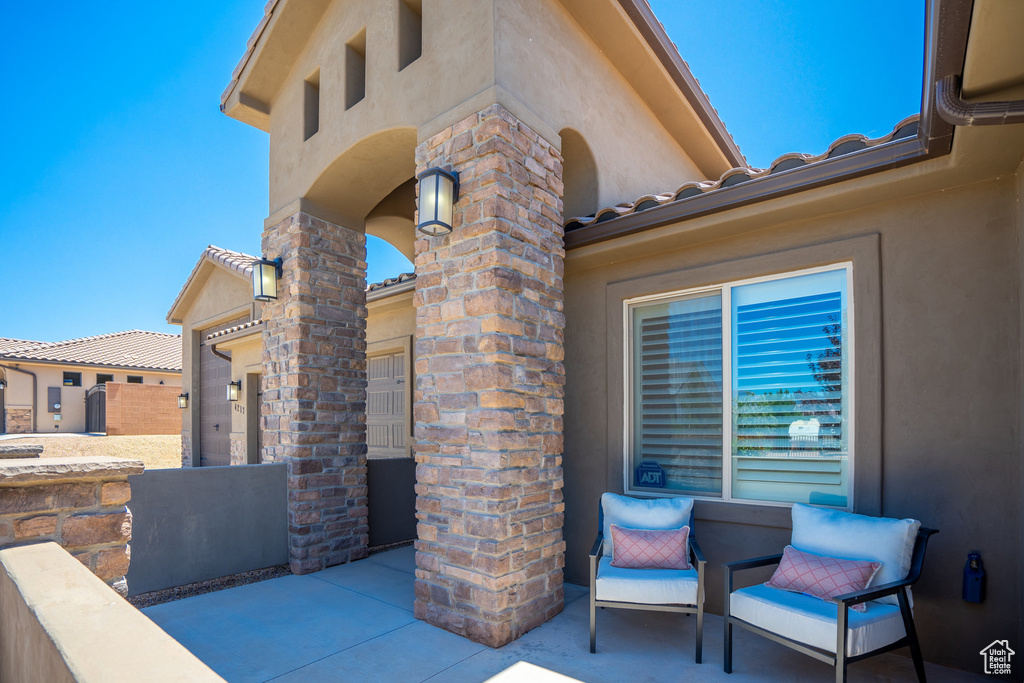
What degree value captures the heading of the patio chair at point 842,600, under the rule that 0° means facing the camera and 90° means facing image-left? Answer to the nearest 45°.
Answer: approximately 45°

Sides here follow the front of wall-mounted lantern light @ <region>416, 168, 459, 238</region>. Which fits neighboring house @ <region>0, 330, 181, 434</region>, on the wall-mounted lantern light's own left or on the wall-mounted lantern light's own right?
on the wall-mounted lantern light's own right

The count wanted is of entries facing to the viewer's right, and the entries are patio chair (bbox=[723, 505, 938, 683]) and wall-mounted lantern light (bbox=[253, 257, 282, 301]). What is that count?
0

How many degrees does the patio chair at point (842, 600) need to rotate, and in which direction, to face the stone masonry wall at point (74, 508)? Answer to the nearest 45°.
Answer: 0° — it already faces it

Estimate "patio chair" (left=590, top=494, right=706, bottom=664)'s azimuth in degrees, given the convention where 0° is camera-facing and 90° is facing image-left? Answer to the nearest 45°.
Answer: approximately 0°

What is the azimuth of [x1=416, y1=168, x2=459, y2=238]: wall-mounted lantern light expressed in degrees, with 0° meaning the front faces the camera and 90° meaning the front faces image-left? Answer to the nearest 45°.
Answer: approximately 45°
